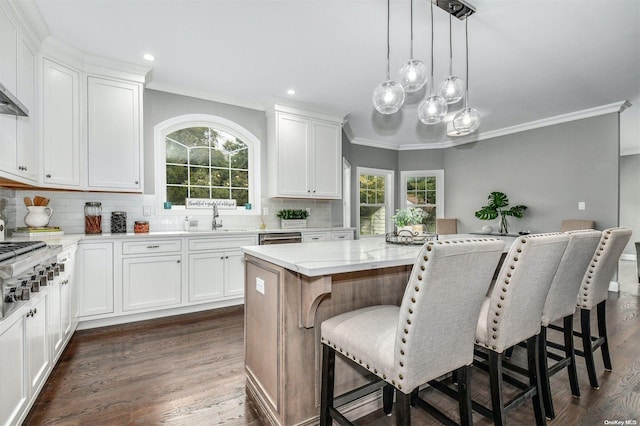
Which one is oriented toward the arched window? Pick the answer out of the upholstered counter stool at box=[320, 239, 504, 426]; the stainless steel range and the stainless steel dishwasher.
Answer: the upholstered counter stool

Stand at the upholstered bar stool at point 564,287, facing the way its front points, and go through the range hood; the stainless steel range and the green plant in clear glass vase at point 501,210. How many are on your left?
2

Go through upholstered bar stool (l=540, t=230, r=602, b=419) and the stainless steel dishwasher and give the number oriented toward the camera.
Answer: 1

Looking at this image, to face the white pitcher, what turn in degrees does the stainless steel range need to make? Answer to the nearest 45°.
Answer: approximately 135° to its left

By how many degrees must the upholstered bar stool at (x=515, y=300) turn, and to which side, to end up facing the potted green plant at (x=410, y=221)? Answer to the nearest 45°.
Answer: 0° — it already faces it

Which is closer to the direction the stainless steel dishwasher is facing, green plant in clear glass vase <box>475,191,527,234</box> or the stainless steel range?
the stainless steel range

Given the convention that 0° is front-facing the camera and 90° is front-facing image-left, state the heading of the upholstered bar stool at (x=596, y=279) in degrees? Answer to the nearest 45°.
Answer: approximately 135°

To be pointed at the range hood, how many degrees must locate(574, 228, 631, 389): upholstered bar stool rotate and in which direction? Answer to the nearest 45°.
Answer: approximately 90° to its left

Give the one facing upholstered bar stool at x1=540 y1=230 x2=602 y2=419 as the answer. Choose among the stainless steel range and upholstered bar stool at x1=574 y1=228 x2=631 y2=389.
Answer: the stainless steel range

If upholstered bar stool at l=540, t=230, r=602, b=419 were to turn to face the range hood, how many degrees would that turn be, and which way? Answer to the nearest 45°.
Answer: approximately 90° to its left

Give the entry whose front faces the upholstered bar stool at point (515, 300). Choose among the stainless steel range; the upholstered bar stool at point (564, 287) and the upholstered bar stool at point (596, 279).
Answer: the stainless steel range

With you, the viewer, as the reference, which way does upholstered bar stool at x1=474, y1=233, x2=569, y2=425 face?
facing away from the viewer and to the left of the viewer

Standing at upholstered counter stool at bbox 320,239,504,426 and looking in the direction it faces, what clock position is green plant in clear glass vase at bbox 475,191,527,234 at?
The green plant in clear glass vase is roughly at 2 o'clock from the upholstered counter stool.
